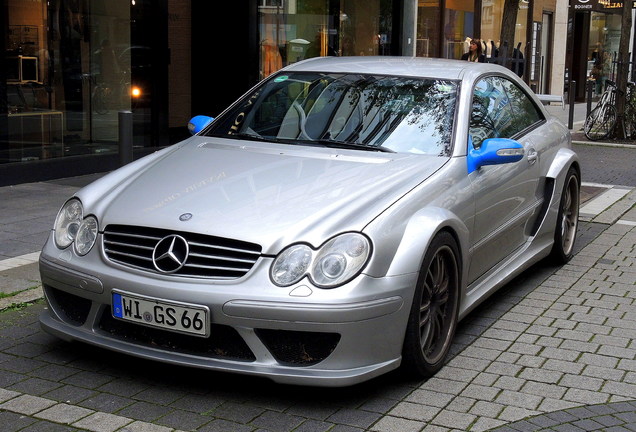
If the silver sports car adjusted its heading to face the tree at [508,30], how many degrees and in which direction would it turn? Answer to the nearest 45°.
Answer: approximately 135° to its right

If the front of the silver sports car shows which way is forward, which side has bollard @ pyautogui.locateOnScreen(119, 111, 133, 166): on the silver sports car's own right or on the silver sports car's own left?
on the silver sports car's own right

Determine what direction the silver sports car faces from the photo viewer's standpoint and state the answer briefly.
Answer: facing the viewer and to the left of the viewer

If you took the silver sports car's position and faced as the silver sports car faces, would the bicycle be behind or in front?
behind

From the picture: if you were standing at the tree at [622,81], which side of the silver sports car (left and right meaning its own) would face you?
back
